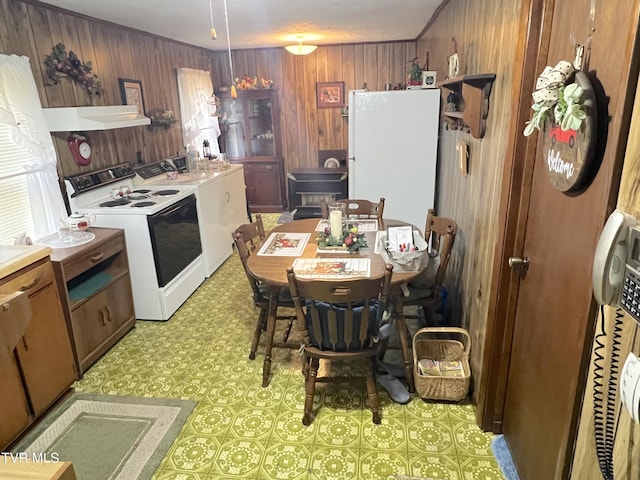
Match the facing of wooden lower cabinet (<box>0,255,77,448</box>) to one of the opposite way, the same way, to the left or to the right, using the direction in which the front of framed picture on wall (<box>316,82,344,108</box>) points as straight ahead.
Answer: to the left

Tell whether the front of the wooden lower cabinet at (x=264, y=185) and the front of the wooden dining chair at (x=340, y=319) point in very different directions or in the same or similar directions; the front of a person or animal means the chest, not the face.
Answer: very different directions

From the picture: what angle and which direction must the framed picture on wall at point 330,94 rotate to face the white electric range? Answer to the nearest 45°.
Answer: approximately 45° to its right

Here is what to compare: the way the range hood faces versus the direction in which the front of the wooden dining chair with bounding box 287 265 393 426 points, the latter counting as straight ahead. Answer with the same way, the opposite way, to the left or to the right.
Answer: to the right

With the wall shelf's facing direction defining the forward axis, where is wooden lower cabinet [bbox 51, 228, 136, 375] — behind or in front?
in front

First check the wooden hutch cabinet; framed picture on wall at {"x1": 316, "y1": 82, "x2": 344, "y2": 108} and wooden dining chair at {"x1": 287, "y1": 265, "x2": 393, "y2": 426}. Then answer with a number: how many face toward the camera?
2

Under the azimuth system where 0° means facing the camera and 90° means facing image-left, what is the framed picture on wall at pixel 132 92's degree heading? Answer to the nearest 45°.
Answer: approximately 315°

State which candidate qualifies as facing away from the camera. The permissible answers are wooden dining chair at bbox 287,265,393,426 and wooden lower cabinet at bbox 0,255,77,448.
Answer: the wooden dining chair

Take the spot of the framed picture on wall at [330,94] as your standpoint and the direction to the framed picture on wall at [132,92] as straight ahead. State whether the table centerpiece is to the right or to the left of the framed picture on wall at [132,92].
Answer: left

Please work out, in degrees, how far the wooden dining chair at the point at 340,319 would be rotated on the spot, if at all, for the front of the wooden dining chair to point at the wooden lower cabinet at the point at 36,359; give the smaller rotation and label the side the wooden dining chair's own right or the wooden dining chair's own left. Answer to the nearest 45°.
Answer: approximately 90° to the wooden dining chair's own left

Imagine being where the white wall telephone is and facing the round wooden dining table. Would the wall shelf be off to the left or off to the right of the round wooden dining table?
right

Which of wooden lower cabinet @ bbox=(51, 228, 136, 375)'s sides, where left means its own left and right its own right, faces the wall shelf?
front

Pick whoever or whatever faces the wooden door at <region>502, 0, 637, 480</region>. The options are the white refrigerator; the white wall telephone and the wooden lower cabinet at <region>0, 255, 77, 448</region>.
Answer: the wooden lower cabinet

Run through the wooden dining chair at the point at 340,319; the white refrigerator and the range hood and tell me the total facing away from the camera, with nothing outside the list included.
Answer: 1

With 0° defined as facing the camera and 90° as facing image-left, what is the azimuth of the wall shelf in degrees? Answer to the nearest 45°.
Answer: approximately 45°
